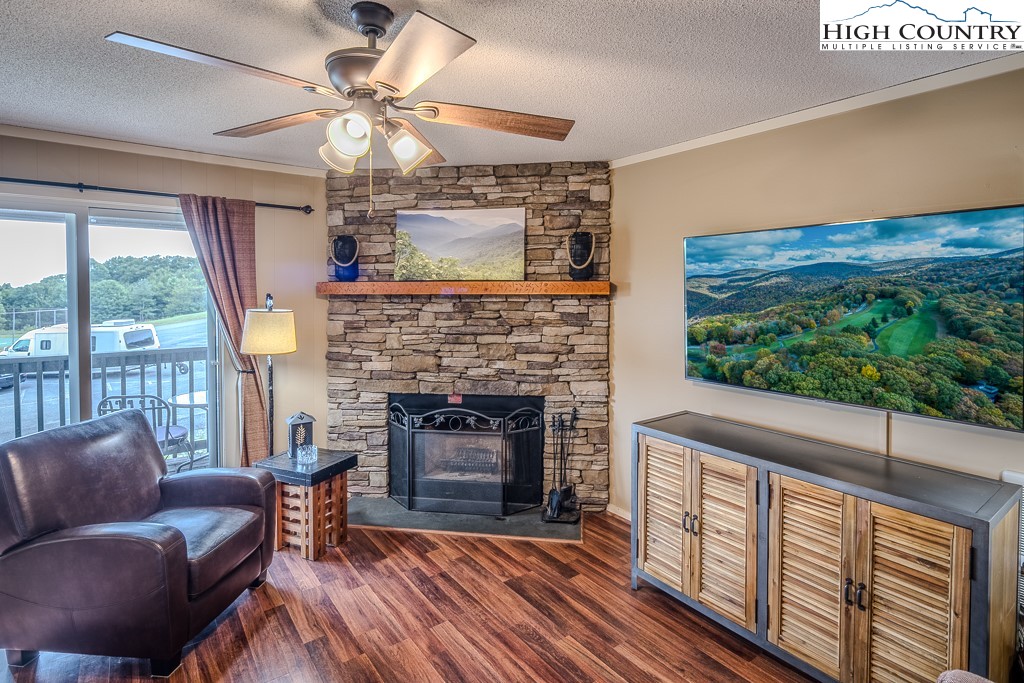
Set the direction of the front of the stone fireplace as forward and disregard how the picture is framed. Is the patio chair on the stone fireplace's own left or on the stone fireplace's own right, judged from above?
on the stone fireplace's own right

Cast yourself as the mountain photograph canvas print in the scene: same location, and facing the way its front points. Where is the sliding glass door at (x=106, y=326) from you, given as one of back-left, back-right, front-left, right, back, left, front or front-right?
right

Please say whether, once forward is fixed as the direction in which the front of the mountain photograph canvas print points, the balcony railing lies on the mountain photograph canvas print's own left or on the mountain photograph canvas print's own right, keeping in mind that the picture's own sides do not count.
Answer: on the mountain photograph canvas print's own right

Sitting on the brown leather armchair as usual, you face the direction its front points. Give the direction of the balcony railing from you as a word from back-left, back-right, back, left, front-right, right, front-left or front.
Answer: back-left

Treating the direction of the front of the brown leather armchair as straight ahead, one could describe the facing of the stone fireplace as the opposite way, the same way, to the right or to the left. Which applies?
to the right

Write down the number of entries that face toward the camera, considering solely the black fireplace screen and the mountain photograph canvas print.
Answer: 2

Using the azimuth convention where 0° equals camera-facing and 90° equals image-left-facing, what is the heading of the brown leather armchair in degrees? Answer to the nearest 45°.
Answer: approximately 315°

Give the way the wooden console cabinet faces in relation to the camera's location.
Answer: facing the viewer and to the left of the viewer

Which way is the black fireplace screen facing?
toward the camera

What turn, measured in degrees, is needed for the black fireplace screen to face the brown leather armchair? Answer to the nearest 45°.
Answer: approximately 45° to its right

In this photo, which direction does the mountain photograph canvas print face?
toward the camera
